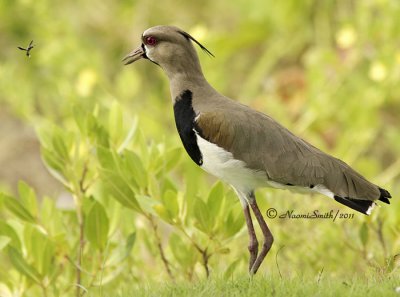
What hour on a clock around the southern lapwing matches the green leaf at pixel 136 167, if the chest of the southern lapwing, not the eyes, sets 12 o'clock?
The green leaf is roughly at 1 o'clock from the southern lapwing.

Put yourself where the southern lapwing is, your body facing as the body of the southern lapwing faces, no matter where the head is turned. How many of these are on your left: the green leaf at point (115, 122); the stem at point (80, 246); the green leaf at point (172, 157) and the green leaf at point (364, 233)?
0

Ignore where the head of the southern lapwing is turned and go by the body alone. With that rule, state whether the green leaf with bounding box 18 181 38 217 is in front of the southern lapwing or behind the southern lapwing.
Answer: in front

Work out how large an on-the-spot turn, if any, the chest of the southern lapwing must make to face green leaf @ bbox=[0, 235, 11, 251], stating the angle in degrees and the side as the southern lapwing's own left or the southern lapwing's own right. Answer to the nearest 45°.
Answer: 0° — it already faces it

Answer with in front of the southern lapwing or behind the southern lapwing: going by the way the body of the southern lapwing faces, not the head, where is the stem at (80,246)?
in front

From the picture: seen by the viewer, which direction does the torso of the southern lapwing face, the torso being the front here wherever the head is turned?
to the viewer's left
